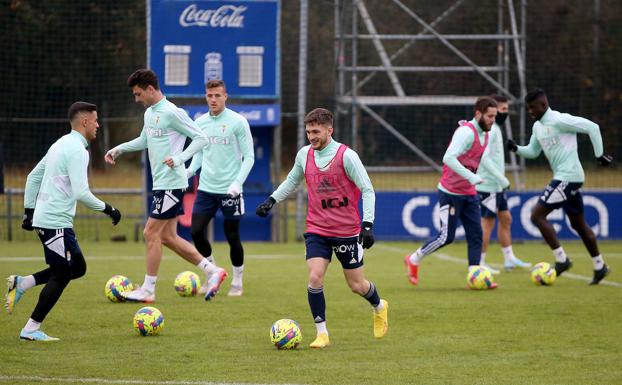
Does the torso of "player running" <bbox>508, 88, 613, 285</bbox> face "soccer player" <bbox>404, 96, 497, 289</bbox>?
yes

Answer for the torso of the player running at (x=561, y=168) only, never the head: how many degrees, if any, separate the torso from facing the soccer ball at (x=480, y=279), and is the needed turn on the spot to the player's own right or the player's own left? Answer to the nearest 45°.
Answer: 0° — they already face it

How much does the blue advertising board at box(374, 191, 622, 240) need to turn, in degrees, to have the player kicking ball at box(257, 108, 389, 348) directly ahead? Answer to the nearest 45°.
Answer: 0° — it already faces them

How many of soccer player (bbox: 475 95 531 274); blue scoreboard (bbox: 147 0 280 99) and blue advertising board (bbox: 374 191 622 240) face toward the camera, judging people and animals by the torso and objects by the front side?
2

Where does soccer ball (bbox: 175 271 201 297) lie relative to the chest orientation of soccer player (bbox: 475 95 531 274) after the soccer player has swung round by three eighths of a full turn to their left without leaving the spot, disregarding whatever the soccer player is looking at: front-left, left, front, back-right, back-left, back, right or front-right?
left

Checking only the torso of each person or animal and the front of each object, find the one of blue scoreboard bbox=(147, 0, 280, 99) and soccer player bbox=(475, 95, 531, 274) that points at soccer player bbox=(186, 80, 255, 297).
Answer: the blue scoreboard
